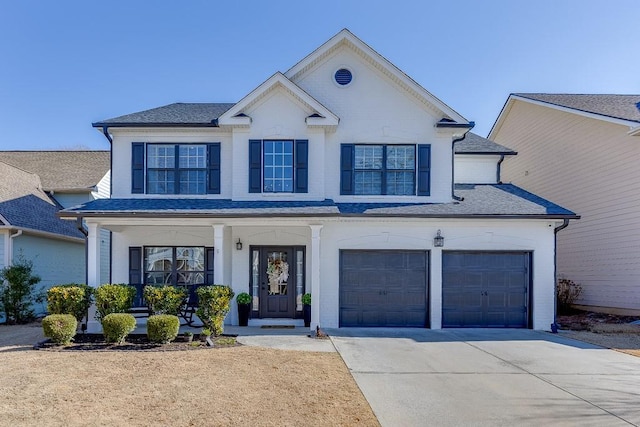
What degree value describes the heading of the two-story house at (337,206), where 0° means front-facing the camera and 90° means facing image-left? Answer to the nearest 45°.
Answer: approximately 0°

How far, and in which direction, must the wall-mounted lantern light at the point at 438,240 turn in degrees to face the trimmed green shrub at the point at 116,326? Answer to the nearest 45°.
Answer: approximately 45° to its right

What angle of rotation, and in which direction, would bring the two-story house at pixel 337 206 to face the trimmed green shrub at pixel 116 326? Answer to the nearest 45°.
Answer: approximately 45° to its right

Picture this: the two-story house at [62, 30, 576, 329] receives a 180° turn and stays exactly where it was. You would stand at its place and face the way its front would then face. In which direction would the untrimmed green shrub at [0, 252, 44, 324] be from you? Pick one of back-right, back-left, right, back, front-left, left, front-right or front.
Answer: left
